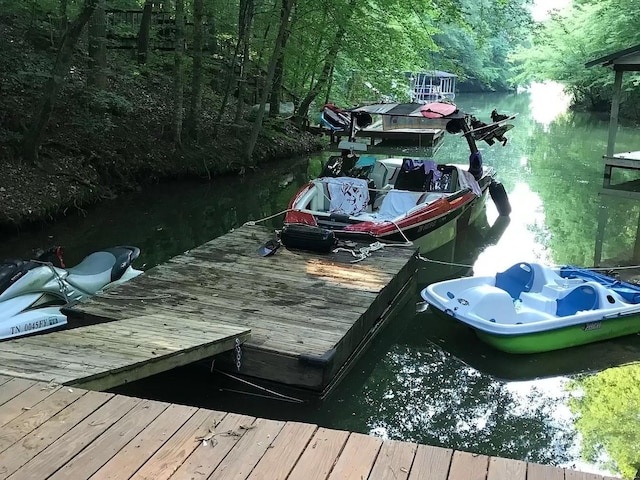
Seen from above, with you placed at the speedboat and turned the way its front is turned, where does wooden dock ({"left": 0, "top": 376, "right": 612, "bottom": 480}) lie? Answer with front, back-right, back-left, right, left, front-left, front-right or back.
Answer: front-left

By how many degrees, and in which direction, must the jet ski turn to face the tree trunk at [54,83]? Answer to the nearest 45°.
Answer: approximately 135° to its right

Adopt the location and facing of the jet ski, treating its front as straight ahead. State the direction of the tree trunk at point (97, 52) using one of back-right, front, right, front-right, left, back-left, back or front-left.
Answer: back-right

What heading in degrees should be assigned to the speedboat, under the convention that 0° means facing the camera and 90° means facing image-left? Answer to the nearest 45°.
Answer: approximately 45°

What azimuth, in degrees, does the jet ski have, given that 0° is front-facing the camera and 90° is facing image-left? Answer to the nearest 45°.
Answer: approximately 45°

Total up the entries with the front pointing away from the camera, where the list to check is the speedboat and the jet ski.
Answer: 0

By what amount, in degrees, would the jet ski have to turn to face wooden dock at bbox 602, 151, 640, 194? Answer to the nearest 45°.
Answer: approximately 180°

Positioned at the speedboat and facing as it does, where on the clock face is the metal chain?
The metal chain is roughly at 11 o'clock from the speedboat.
